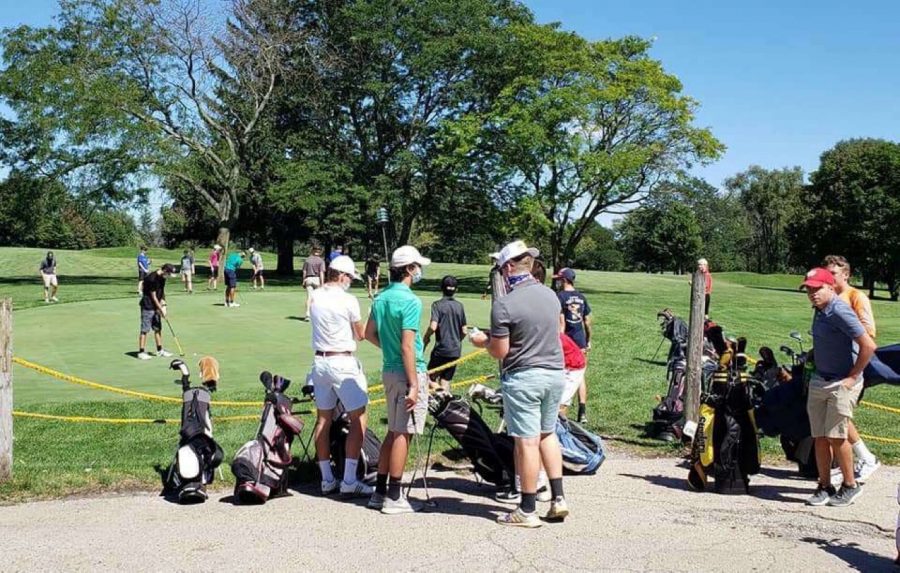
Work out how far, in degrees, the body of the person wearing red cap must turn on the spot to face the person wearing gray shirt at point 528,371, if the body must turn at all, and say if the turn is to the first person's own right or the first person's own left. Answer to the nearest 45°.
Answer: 0° — they already face them

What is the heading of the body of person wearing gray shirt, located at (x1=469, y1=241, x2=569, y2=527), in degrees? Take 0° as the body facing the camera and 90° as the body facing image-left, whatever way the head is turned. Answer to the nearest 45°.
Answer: approximately 135°

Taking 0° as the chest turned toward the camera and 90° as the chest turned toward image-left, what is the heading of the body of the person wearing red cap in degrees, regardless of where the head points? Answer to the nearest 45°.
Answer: approximately 45°

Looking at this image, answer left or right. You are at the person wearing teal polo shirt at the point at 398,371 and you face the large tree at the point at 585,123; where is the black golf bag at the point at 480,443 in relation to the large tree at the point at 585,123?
right

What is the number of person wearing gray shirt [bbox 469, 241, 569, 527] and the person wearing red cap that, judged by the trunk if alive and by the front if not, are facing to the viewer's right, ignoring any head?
0

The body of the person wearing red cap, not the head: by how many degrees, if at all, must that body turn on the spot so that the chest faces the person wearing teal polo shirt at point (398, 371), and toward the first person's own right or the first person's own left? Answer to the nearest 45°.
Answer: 0° — they already face them

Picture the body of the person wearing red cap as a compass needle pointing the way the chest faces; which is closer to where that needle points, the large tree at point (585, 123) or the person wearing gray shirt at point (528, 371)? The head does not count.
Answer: the person wearing gray shirt

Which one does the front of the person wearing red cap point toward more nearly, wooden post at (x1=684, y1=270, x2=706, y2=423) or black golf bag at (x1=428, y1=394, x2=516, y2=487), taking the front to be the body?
the black golf bag

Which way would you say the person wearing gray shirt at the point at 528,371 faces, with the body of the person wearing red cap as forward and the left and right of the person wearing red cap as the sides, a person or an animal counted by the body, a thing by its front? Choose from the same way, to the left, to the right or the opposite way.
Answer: to the right

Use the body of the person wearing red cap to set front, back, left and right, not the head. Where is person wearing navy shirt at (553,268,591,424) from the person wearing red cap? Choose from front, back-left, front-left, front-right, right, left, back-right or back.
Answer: right

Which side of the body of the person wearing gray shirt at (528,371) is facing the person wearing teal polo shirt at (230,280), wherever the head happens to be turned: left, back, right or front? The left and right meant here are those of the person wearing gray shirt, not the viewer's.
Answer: front

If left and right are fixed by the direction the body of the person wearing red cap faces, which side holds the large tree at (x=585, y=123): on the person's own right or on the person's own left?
on the person's own right
